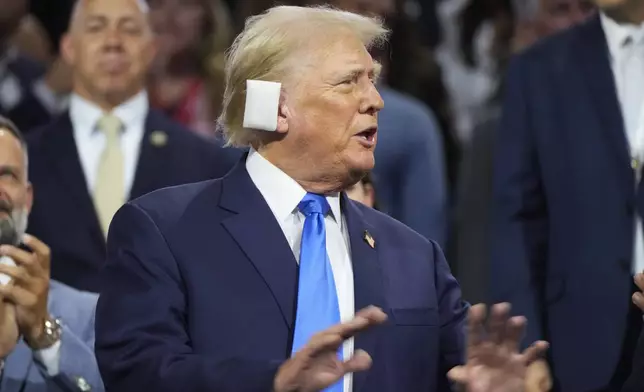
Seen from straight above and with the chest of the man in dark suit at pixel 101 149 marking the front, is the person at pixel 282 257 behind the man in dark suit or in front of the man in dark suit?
in front

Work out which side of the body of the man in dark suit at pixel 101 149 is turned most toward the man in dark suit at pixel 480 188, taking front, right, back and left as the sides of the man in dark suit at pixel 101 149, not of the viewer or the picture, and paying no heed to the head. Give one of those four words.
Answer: left

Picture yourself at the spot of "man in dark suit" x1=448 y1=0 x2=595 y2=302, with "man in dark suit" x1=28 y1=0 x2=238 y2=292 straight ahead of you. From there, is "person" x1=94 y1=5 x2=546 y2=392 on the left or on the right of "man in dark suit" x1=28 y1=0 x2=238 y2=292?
left

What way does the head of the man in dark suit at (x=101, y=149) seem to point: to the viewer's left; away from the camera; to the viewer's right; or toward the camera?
toward the camera

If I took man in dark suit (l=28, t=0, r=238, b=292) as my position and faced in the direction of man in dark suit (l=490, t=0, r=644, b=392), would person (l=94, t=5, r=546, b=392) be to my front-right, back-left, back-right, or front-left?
front-right

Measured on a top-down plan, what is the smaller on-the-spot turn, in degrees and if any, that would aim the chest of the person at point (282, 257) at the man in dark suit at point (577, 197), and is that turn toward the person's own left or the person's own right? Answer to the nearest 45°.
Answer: approximately 90° to the person's own left

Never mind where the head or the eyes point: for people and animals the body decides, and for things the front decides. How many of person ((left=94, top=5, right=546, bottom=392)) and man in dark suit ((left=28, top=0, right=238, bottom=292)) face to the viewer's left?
0

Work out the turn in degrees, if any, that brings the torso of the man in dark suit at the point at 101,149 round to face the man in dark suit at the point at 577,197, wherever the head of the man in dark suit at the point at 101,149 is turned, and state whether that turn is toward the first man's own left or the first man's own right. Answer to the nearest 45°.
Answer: approximately 45° to the first man's own left

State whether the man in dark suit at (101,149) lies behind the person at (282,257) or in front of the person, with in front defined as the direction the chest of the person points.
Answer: behind

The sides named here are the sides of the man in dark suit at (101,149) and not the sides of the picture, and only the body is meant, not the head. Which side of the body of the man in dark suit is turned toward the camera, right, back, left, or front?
front

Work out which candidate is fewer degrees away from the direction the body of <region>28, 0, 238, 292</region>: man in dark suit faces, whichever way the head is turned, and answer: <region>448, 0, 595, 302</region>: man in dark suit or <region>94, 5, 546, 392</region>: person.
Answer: the person

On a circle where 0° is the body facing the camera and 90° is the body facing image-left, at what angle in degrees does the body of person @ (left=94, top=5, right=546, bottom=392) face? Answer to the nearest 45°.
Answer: approximately 315°
